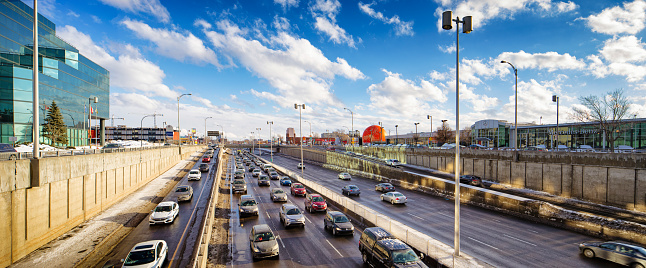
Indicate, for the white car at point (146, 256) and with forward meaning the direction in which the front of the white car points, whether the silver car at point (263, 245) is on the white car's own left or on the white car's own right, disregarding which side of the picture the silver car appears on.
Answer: on the white car's own left

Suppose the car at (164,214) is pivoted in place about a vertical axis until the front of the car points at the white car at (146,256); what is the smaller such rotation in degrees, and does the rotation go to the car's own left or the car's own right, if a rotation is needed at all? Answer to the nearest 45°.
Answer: approximately 45° to the car's own left

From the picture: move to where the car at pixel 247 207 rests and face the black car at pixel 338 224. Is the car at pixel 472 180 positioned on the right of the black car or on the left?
left

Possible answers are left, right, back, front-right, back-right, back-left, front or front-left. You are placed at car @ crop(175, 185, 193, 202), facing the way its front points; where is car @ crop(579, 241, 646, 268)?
left

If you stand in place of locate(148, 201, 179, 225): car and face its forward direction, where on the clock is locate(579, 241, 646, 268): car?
locate(579, 241, 646, 268): car is roughly at 9 o'clock from locate(148, 201, 179, 225): car.

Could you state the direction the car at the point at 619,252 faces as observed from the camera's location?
facing away from the viewer and to the left of the viewer

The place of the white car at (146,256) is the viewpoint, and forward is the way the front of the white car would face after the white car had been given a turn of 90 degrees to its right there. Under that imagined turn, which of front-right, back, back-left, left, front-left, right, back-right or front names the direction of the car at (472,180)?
back-right

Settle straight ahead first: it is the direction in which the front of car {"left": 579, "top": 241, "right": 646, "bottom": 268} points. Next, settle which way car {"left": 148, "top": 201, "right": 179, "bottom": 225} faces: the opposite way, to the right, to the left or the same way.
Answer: the opposite way

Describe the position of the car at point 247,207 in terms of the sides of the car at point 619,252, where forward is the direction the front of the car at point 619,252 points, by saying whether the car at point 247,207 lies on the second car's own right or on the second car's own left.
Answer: on the second car's own left

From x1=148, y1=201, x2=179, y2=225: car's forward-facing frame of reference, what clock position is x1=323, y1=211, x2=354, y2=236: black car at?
The black car is roughly at 9 o'clock from the car.

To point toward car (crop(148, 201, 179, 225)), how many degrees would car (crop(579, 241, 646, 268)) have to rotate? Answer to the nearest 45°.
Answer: approximately 90° to its left

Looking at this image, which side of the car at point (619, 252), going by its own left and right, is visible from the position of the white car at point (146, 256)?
left

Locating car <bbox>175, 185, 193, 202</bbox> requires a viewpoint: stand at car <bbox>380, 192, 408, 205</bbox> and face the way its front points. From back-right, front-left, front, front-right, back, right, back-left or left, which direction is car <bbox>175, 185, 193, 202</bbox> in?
front-left
